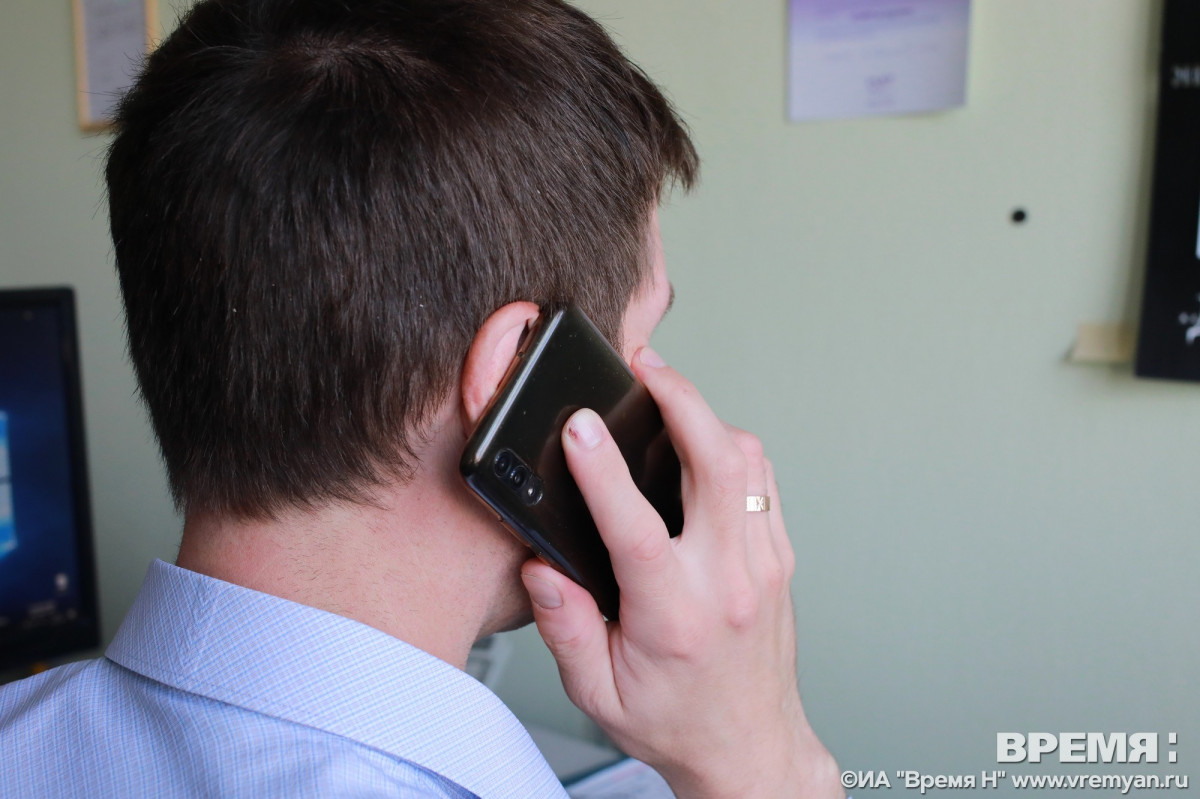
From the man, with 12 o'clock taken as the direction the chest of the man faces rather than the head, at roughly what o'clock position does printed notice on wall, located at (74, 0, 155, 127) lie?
The printed notice on wall is roughly at 10 o'clock from the man.

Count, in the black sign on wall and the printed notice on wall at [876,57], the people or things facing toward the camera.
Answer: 2

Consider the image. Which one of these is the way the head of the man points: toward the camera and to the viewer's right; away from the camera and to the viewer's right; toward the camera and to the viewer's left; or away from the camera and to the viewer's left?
away from the camera and to the viewer's right

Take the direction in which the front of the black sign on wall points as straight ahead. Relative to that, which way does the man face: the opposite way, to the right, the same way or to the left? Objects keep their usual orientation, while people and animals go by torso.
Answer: the opposite way

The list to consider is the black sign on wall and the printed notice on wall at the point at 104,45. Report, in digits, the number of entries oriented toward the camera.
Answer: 2

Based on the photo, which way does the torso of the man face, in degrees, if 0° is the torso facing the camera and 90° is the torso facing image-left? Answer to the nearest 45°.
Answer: approximately 225°

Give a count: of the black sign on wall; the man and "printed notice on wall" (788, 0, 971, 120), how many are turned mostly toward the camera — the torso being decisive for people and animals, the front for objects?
2
